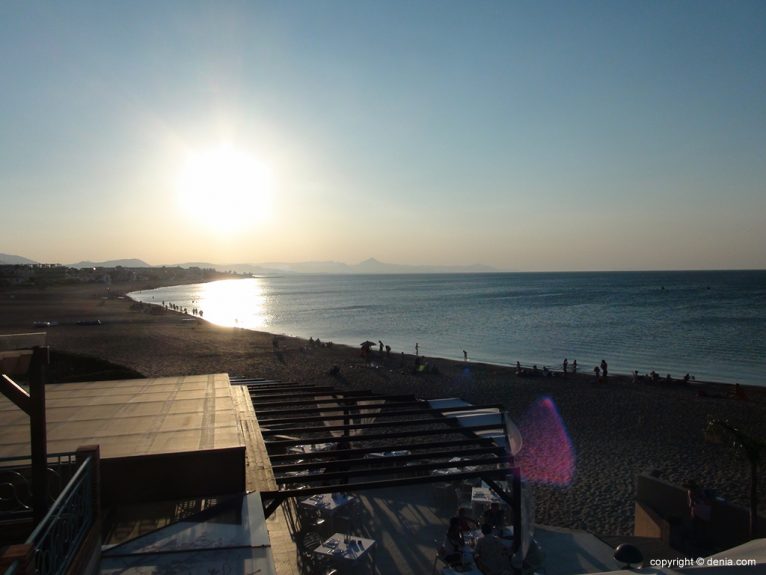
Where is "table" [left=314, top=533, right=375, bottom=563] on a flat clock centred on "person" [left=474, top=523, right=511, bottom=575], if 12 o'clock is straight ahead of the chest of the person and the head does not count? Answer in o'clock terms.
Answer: The table is roughly at 9 o'clock from the person.

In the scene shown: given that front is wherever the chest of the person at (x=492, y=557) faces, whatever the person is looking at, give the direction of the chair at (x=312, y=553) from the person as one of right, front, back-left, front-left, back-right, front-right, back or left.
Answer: left

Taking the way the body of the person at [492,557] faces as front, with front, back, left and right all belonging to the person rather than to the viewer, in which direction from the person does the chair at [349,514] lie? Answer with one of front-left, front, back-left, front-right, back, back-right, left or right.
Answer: front-left

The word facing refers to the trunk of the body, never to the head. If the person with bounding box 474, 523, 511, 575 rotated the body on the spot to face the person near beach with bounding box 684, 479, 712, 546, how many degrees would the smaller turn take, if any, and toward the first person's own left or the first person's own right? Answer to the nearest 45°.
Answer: approximately 45° to the first person's own right

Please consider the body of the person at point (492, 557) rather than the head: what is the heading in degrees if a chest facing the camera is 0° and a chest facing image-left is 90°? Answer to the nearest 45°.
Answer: approximately 180°

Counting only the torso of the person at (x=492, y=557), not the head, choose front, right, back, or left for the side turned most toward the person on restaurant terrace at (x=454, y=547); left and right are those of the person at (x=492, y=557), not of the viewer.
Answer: left
